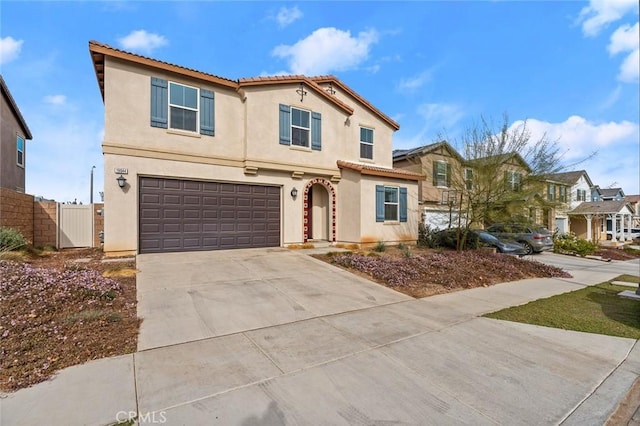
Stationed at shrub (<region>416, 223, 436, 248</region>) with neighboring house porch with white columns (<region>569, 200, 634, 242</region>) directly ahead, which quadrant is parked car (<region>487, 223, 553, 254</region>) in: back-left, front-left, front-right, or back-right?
front-right

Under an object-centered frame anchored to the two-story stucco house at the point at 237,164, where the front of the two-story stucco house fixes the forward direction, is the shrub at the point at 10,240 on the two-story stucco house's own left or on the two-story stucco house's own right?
on the two-story stucco house's own right

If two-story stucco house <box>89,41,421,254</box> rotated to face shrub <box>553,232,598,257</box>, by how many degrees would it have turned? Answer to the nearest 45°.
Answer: approximately 45° to its left
